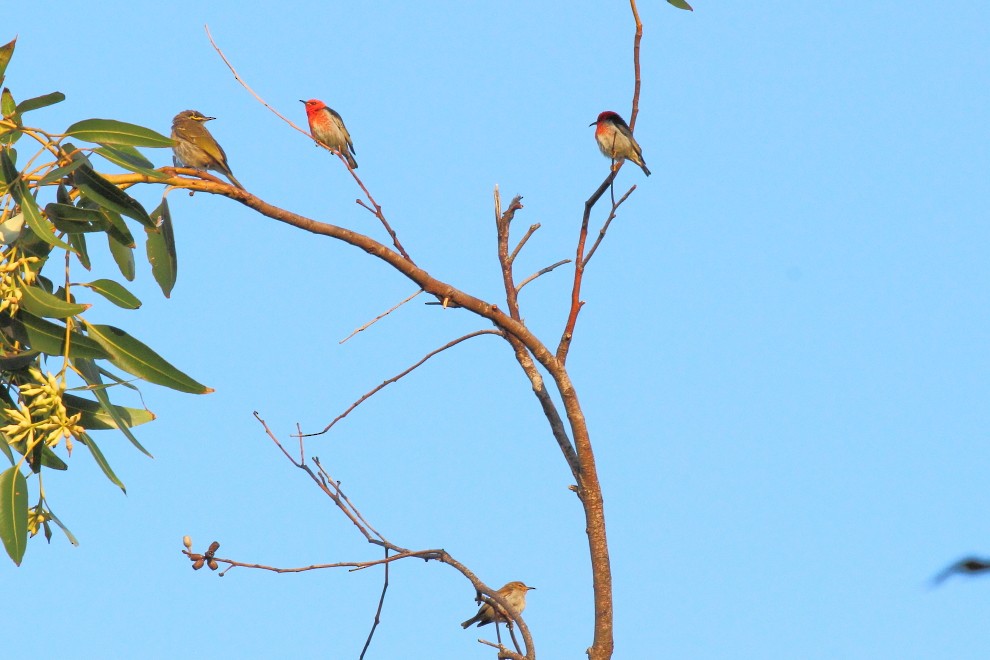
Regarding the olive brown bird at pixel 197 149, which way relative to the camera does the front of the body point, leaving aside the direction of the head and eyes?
to the viewer's left

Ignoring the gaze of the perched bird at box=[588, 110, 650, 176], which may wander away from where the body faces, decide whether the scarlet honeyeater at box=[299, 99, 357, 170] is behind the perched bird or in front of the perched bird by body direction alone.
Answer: in front

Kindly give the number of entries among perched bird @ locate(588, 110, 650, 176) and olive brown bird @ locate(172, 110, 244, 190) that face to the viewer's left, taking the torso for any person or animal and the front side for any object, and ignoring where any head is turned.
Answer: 2

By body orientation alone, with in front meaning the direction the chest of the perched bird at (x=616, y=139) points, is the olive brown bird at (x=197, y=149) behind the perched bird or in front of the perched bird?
in front

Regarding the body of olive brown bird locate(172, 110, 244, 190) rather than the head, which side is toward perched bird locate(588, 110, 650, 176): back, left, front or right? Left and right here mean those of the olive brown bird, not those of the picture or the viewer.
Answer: back

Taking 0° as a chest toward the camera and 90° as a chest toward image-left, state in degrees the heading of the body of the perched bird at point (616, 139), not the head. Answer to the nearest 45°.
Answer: approximately 90°
